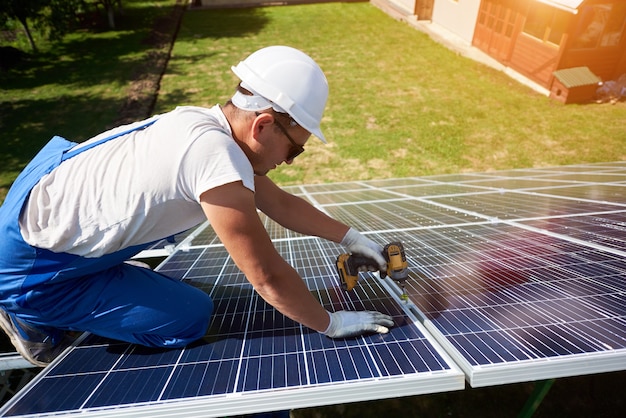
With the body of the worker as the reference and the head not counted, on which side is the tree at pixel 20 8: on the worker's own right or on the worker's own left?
on the worker's own left

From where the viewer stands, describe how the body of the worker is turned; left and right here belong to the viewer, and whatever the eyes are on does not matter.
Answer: facing to the right of the viewer

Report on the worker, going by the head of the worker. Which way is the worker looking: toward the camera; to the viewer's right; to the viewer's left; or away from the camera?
to the viewer's right
